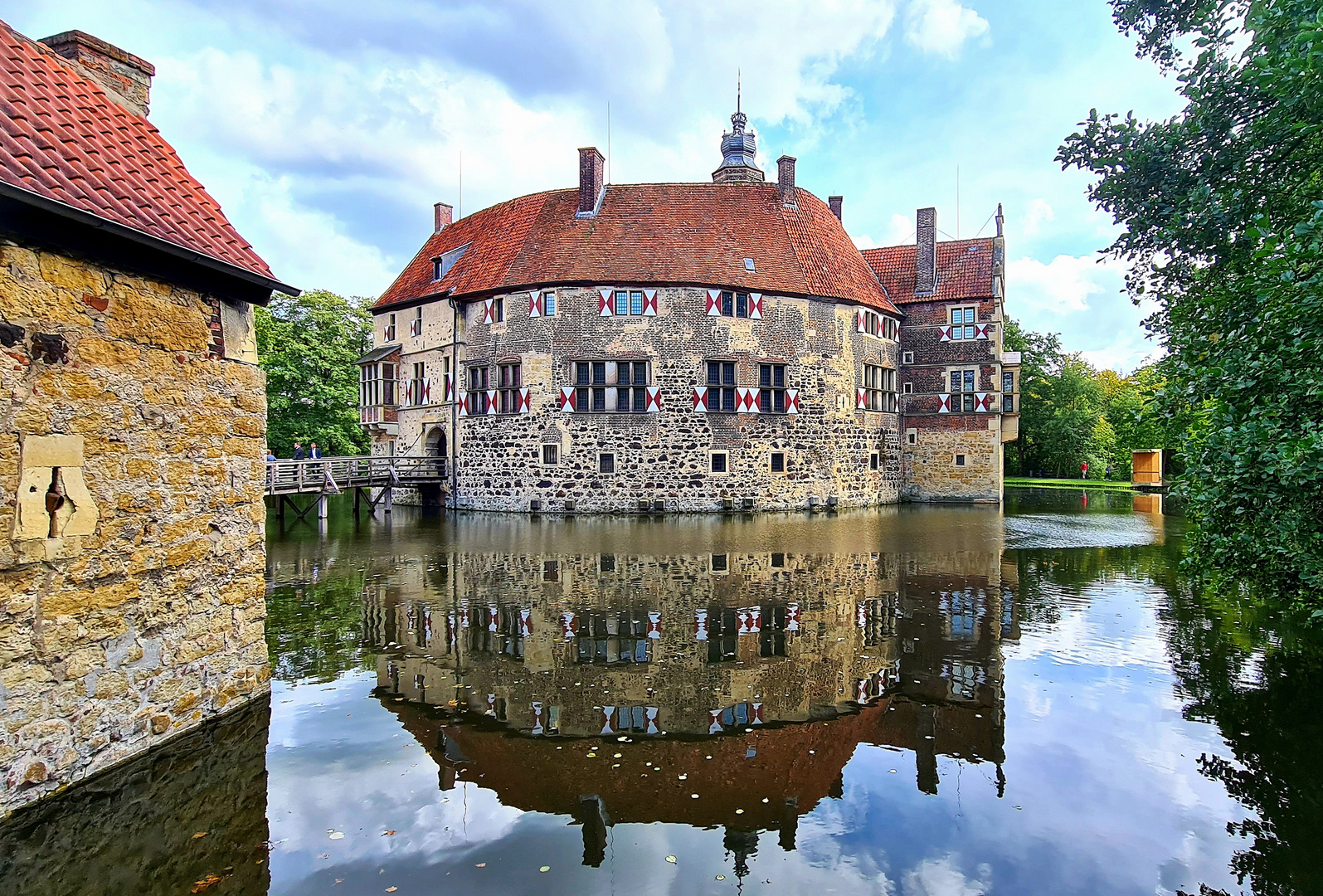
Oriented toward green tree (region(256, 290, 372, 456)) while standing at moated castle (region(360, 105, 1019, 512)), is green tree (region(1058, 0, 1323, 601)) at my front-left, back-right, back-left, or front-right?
back-left

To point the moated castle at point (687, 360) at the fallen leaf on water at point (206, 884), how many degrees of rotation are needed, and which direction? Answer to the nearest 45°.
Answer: approximately 45° to its left

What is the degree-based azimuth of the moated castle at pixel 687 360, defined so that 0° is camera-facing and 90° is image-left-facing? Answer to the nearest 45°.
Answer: approximately 45°

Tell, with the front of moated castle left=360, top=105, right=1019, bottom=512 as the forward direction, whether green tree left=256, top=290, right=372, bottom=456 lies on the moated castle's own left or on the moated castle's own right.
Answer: on the moated castle's own right

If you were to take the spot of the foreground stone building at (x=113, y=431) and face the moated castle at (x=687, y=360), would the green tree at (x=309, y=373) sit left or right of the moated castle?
left

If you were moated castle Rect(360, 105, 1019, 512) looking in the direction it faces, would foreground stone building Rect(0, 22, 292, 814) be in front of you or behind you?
in front

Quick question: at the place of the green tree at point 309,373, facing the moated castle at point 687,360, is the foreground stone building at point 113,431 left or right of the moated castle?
right

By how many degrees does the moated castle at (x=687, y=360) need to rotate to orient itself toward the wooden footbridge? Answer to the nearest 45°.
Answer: approximately 45° to its right

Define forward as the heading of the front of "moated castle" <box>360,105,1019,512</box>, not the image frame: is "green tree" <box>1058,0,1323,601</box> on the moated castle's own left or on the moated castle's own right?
on the moated castle's own left
